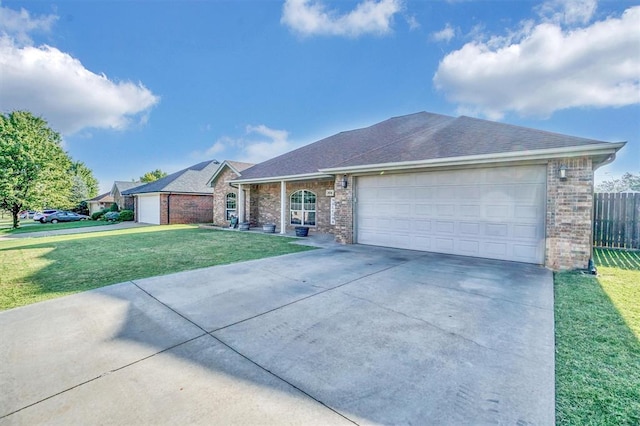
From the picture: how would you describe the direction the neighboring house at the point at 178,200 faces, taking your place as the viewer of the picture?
facing the viewer and to the left of the viewer

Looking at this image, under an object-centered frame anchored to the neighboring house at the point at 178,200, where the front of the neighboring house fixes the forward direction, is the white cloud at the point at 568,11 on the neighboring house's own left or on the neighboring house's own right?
on the neighboring house's own left

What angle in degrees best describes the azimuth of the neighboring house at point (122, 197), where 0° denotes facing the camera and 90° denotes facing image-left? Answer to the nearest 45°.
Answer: approximately 45°

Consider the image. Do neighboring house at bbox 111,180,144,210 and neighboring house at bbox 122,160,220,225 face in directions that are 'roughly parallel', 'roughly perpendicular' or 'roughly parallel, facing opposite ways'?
roughly parallel

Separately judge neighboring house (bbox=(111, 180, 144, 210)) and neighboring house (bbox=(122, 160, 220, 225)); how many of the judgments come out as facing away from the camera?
0

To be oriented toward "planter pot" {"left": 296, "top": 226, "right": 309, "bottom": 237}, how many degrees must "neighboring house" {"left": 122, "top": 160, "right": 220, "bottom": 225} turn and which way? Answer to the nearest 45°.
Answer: approximately 45° to its left

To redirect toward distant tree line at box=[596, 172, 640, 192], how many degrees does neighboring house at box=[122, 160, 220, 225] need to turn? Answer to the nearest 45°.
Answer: approximately 135° to its left

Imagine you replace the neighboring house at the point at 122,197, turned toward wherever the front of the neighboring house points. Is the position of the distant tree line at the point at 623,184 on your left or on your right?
on your left

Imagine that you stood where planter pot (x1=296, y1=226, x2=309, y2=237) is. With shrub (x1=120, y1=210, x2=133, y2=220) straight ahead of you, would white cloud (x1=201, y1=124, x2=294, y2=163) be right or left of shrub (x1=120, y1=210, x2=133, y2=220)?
right
